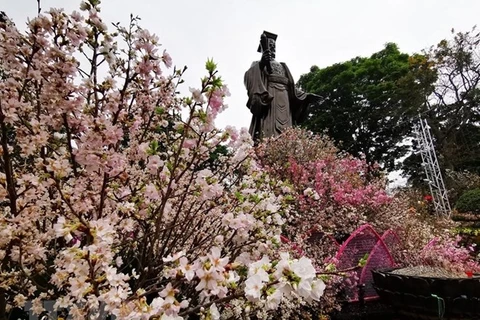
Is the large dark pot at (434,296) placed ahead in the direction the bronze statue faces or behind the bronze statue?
ahead

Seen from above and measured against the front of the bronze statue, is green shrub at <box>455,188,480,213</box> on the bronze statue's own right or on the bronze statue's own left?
on the bronze statue's own left

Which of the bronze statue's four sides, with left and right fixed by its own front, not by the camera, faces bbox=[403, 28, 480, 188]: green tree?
left

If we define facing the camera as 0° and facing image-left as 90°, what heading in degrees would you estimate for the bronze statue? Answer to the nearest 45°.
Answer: approximately 315°

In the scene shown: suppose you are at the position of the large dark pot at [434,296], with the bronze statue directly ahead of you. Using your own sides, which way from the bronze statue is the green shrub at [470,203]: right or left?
right

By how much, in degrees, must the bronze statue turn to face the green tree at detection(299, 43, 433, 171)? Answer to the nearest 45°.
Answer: approximately 90° to its left

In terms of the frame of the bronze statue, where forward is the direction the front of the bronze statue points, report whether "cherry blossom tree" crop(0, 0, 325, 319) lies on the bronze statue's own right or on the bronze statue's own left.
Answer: on the bronze statue's own right
